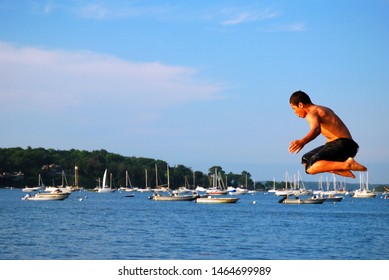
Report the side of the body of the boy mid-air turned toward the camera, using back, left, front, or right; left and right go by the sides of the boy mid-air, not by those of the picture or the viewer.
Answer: left
